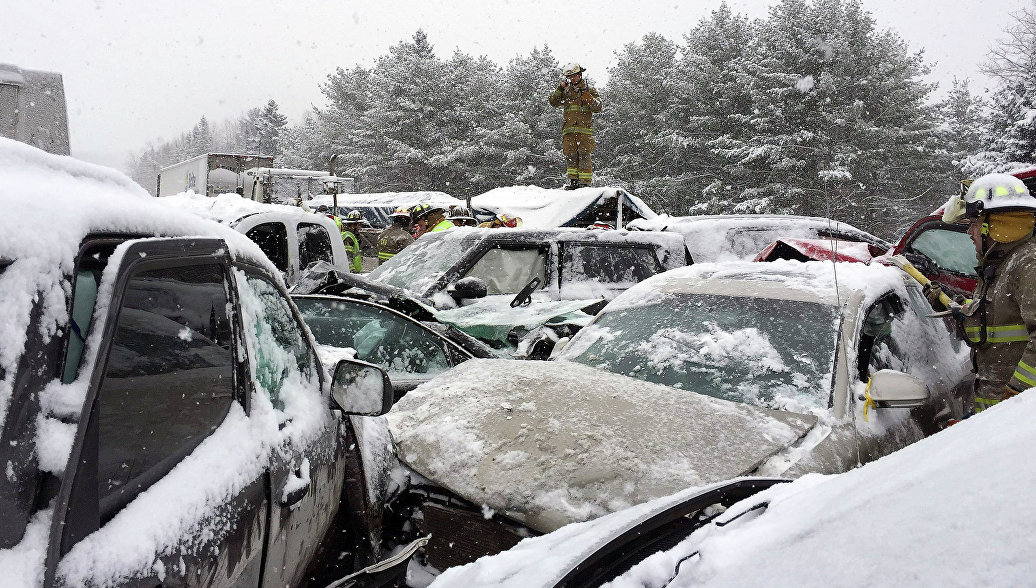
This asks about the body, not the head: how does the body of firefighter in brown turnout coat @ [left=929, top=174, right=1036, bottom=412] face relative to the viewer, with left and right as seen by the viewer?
facing to the left of the viewer

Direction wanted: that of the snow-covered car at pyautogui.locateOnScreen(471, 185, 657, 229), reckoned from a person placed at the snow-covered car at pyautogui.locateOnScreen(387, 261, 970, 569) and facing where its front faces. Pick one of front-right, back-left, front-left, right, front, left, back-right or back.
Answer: back-right

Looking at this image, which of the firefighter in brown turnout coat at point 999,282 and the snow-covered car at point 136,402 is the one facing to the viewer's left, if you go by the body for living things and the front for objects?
the firefighter in brown turnout coat

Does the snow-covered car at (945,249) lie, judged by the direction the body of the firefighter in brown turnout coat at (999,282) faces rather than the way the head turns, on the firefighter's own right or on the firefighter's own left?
on the firefighter's own right

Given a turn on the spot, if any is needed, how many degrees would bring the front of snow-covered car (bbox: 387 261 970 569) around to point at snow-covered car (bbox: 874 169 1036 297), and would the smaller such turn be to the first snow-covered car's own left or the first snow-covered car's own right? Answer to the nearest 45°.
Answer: approximately 180°

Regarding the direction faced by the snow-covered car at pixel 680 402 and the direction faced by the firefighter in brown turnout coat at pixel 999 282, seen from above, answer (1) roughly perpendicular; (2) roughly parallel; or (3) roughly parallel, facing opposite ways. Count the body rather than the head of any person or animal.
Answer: roughly perpendicular

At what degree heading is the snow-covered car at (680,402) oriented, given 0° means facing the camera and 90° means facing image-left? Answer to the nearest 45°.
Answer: approximately 45°

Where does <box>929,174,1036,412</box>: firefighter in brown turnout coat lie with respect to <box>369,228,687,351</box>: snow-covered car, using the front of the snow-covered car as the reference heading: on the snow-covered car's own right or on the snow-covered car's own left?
on the snow-covered car's own left

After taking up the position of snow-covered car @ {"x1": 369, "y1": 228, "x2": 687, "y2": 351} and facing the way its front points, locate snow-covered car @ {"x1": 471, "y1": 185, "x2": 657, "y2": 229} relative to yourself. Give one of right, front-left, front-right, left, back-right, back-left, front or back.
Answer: back-right

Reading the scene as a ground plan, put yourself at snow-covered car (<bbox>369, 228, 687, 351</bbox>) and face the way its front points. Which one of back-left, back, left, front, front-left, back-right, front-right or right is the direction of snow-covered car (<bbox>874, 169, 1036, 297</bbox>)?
back-left

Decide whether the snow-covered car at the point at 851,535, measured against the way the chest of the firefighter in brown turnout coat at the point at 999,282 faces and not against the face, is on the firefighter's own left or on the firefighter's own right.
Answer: on the firefighter's own left
